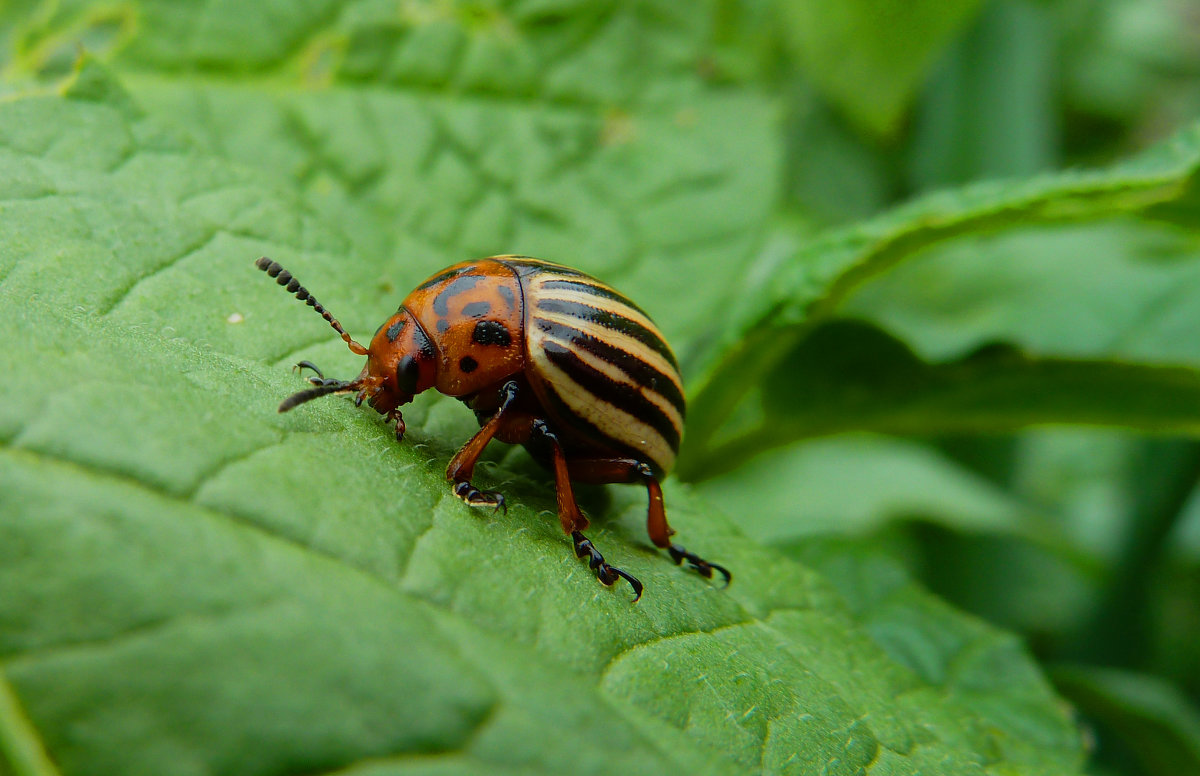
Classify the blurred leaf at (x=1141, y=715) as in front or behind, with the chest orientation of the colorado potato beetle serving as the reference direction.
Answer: behind

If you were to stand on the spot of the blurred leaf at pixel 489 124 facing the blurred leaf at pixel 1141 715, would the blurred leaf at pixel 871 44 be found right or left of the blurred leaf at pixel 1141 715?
left

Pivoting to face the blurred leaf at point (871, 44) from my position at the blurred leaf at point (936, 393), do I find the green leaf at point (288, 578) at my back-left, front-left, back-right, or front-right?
back-left

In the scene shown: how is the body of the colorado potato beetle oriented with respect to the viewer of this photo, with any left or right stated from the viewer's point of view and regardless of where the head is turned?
facing to the left of the viewer

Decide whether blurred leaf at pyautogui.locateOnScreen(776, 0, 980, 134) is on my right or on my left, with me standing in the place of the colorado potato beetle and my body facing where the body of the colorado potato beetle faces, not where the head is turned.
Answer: on my right

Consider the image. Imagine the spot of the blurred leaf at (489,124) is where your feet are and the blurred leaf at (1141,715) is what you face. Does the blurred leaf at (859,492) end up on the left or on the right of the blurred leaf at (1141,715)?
left

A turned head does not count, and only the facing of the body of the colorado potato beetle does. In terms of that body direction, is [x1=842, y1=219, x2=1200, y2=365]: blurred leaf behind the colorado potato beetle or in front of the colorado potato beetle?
behind

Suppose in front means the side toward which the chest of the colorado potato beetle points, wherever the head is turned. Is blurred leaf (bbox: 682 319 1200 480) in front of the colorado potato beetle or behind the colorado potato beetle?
behind

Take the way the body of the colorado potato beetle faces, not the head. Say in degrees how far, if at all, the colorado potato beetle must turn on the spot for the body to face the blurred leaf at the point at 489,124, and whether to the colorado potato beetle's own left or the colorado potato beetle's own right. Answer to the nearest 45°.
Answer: approximately 90° to the colorado potato beetle's own right

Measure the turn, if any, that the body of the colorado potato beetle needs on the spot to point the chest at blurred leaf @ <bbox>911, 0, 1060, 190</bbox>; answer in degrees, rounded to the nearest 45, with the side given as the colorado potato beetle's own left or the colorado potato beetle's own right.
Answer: approximately 135° to the colorado potato beetle's own right
